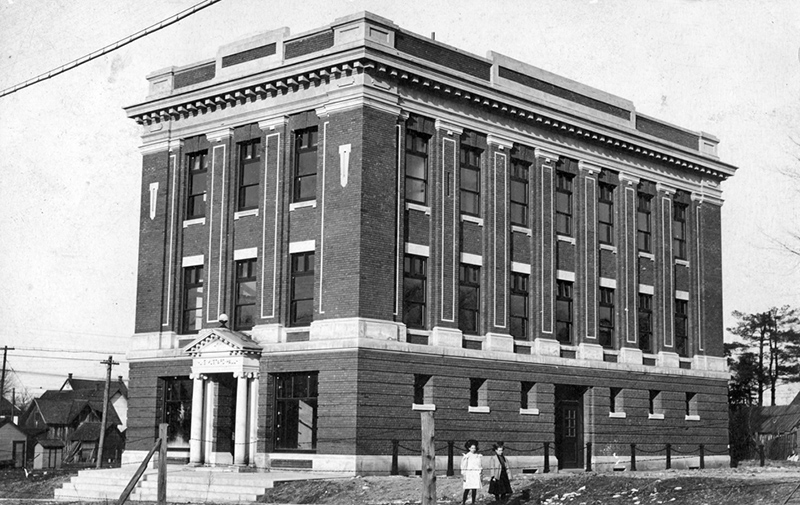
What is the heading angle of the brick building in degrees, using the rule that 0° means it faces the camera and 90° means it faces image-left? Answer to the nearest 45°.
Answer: approximately 45°

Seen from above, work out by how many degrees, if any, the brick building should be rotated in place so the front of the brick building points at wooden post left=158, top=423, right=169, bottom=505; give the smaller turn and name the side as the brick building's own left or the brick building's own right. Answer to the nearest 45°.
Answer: approximately 45° to the brick building's own left

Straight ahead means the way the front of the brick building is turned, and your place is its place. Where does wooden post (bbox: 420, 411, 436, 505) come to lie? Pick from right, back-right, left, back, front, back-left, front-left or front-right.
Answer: front-left
